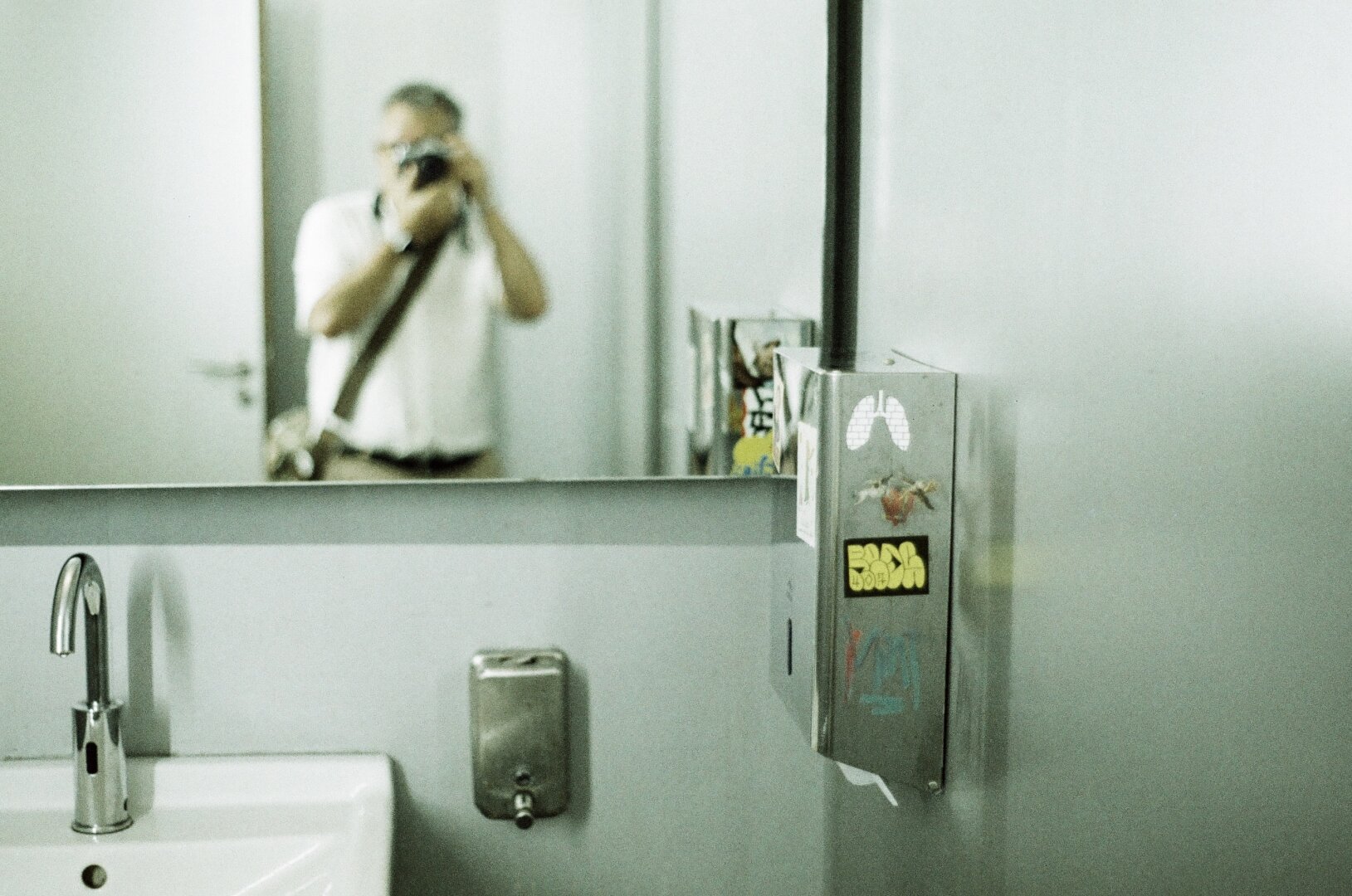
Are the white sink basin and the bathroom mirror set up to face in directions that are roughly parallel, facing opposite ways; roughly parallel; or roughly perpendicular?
roughly parallel

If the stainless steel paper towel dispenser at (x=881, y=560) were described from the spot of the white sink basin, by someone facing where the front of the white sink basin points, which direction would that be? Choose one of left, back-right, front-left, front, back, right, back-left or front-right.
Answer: front-left

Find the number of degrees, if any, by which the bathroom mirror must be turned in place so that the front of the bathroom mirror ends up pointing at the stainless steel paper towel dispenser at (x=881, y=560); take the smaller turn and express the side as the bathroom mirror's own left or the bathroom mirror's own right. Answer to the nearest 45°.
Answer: approximately 45° to the bathroom mirror's own left

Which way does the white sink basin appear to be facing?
toward the camera

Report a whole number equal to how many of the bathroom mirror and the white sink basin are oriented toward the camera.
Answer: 2

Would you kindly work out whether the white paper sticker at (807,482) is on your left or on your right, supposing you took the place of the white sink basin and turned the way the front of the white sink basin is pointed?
on your left

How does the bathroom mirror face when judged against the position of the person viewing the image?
facing the viewer
